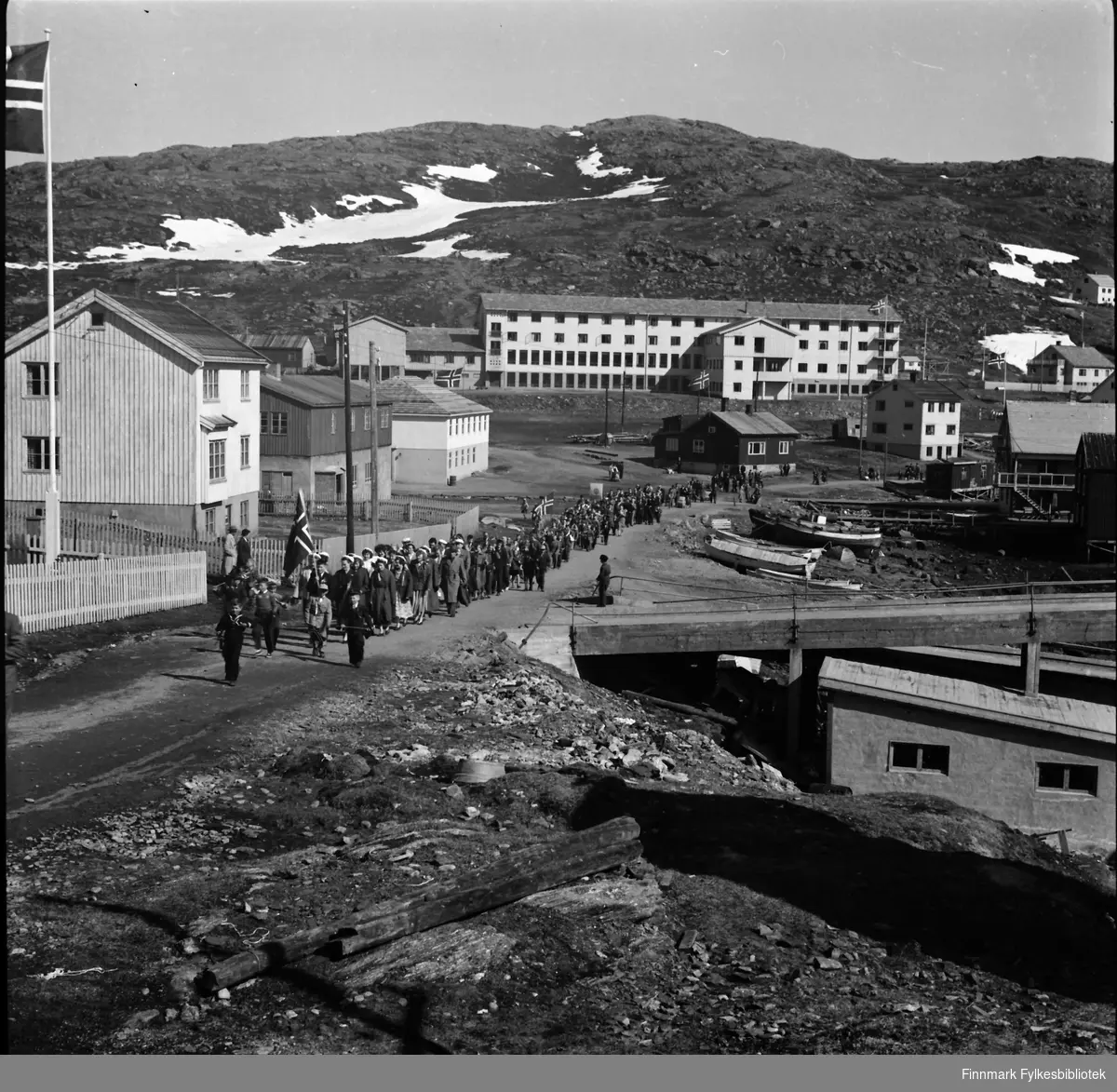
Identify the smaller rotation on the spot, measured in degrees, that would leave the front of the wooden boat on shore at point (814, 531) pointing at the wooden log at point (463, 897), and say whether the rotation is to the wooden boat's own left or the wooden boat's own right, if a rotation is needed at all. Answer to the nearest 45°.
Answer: approximately 90° to the wooden boat's own left

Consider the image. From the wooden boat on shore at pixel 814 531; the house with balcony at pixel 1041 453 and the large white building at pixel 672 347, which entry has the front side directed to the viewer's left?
the wooden boat on shore

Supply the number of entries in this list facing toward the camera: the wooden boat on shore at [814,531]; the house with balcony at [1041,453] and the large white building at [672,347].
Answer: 2

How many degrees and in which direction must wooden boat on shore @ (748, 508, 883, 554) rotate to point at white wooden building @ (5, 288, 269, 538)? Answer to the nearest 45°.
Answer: approximately 45° to its left

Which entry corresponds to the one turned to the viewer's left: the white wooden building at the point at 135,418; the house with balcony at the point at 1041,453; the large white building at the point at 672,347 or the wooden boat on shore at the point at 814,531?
the wooden boat on shore

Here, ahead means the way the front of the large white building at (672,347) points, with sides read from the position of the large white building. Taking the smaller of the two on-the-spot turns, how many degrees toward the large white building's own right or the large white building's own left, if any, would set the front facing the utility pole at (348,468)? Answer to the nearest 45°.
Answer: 0° — it already faces it

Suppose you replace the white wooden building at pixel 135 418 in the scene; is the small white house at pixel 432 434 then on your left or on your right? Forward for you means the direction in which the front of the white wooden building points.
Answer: on your left

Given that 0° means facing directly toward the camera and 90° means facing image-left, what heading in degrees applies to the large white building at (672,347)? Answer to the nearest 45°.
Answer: approximately 0°

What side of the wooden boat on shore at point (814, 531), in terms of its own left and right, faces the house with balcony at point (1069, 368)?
right

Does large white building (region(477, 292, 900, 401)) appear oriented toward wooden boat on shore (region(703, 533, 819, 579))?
yes

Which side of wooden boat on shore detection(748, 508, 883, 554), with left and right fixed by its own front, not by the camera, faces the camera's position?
left

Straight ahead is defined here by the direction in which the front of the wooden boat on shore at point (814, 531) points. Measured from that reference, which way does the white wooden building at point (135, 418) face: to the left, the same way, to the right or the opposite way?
the opposite way
